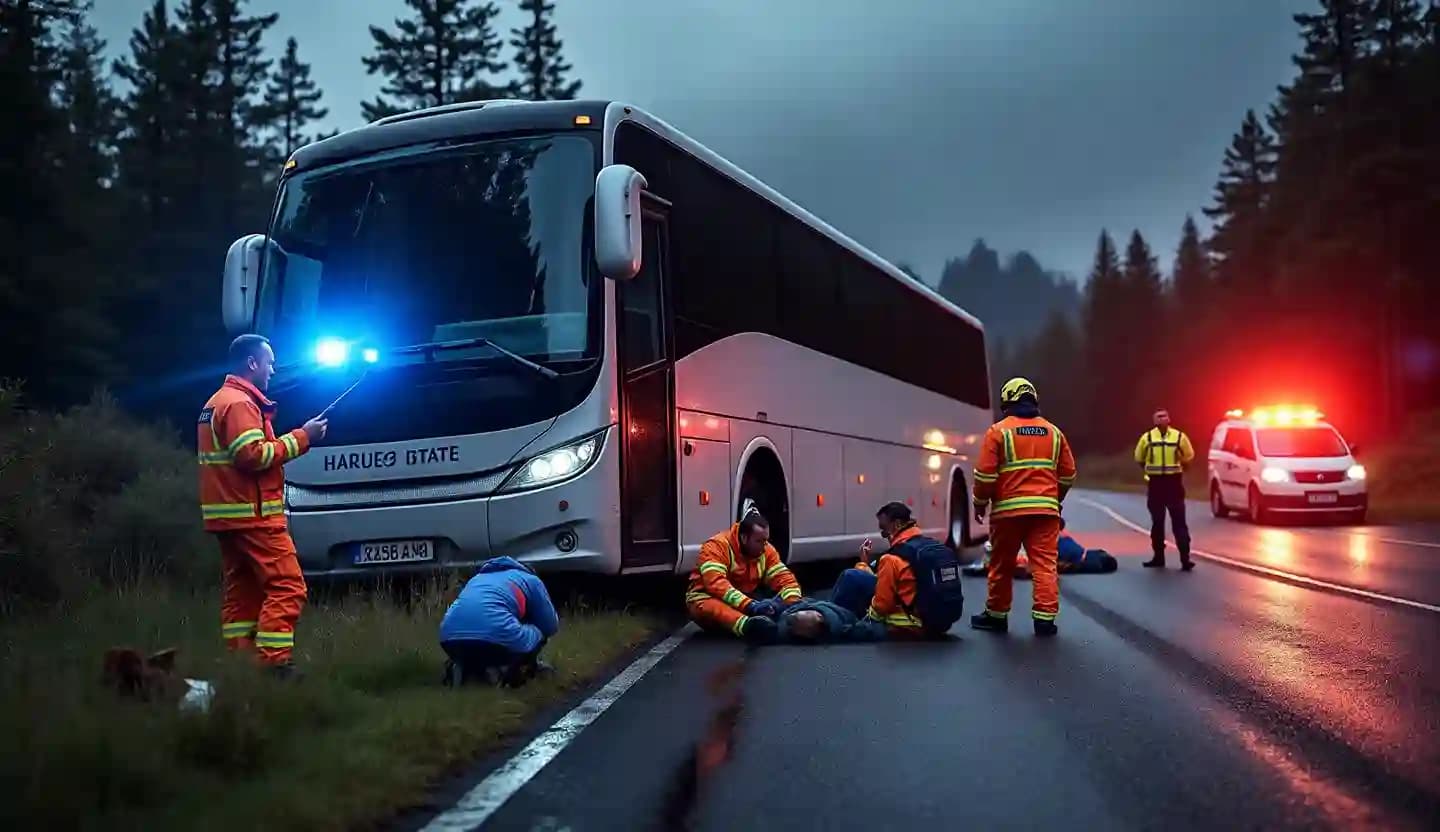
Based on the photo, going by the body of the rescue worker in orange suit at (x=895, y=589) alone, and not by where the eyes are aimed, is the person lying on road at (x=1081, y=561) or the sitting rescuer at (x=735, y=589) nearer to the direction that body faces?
the sitting rescuer

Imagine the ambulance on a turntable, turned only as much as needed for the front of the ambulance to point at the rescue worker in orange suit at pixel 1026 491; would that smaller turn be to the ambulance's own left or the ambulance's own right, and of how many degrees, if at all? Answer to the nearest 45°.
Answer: approximately 45° to the ambulance's own right

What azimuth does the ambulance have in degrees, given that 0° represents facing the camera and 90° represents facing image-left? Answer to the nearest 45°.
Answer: approximately 315°

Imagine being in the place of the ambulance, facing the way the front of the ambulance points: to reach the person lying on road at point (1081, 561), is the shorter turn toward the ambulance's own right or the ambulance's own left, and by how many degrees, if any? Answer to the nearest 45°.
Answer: approximately 45° to the ambulance's own right

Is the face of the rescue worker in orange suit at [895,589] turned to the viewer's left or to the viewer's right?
to the viewer's left

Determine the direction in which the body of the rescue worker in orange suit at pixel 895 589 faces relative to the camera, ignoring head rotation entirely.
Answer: to the viewer's left

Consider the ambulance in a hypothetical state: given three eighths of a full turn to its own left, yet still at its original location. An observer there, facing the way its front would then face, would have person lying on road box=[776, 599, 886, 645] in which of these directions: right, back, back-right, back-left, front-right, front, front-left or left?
back

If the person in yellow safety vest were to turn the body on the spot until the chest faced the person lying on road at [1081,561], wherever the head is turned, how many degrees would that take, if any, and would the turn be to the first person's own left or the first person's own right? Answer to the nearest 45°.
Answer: approximately 45° to the first person's own right

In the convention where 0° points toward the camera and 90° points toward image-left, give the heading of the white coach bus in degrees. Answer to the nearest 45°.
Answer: approximately 45°

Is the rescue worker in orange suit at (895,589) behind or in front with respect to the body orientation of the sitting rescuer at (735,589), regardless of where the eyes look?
in front

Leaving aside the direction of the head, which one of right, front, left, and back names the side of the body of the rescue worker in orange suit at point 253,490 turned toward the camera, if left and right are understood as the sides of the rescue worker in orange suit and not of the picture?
right

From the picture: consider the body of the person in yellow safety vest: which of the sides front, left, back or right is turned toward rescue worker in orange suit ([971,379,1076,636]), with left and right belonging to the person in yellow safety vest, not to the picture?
front
